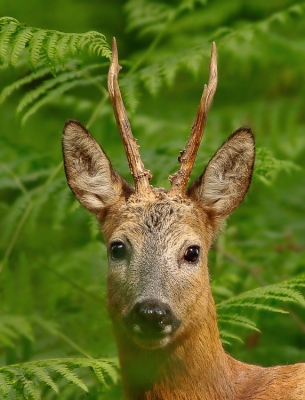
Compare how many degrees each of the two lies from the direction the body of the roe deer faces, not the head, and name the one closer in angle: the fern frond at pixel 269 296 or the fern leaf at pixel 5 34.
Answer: the fern leaf

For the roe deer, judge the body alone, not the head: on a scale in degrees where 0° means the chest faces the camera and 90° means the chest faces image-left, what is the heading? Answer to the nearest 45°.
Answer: approximately 45°

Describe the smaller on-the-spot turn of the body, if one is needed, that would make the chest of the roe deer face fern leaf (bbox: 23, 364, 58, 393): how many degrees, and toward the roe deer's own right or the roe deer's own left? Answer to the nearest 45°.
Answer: approximately 45° to the roe deer's own right

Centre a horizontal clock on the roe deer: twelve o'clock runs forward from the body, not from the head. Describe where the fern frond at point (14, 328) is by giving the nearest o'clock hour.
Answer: The fern frond is roughly at 3 o'clock from the roe deer.
